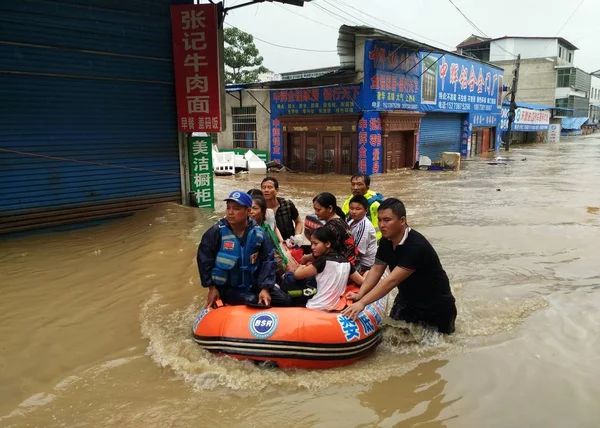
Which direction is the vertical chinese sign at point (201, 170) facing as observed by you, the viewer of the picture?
facing the viewer

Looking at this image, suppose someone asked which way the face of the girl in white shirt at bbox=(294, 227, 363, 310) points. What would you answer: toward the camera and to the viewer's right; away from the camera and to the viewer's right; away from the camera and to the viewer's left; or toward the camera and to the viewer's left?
toward the camera and to the viewer's left

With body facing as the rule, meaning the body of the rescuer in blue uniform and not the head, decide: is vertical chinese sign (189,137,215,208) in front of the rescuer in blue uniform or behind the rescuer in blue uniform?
behind

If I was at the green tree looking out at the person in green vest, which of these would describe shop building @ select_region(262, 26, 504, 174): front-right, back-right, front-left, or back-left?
front-left

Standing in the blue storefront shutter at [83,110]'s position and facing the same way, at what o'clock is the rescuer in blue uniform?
The rescuer in blue uniform is roughly at 1 o'clock from the blue storefront shutter.

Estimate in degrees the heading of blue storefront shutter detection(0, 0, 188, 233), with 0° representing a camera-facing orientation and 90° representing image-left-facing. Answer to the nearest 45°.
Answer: approximately 315°

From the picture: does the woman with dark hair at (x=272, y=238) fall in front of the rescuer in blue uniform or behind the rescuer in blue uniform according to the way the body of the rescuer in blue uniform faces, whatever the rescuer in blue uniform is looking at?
behind

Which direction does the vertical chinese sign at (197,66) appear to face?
toward the camera

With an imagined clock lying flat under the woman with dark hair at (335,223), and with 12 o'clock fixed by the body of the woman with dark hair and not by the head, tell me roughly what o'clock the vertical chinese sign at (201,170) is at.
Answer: The vertical chinese sign is roughly at 2 o'clock from the woman with dark hair.
